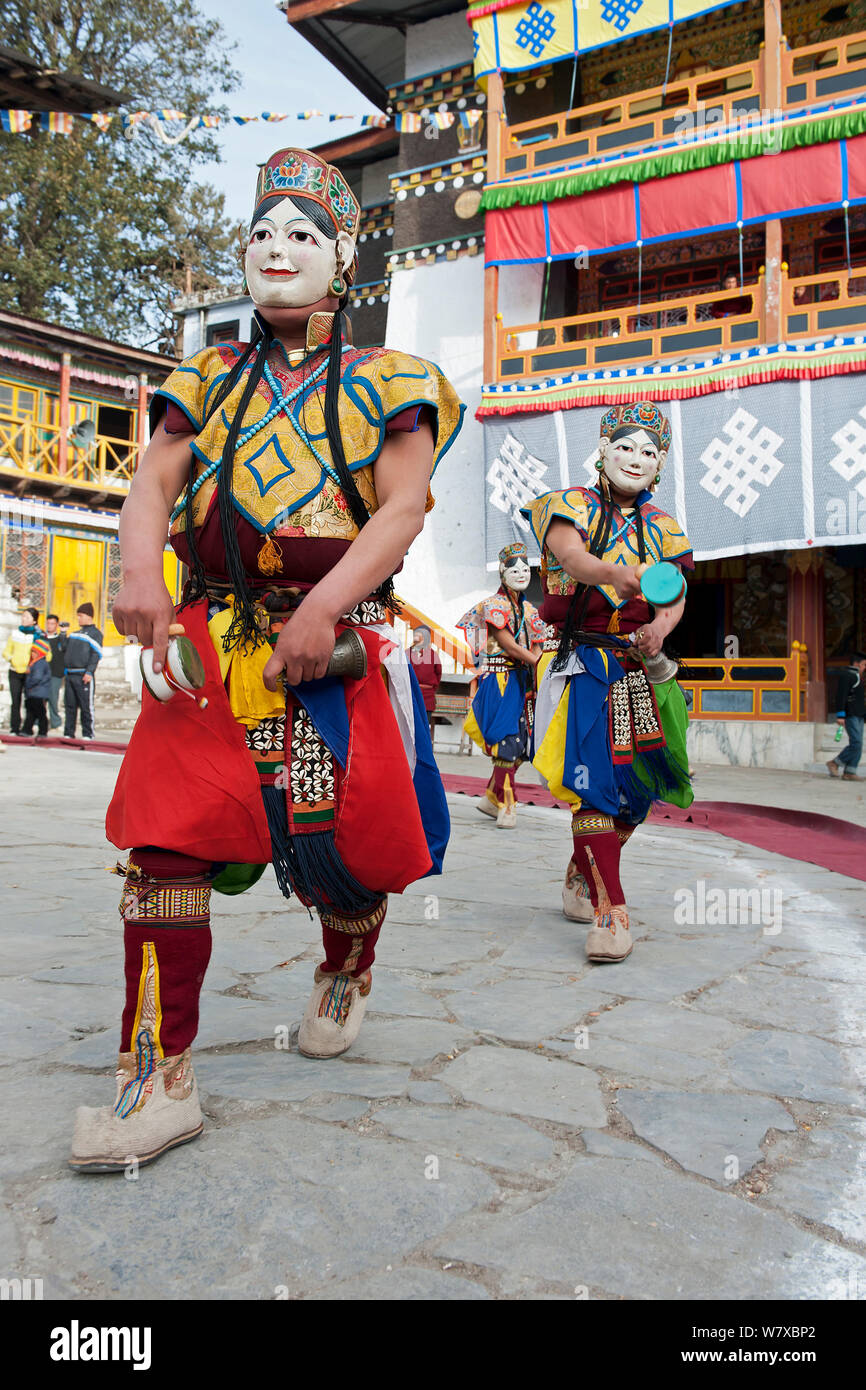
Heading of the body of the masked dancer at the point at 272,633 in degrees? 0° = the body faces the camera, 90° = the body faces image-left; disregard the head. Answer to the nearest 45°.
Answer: approximately 45°

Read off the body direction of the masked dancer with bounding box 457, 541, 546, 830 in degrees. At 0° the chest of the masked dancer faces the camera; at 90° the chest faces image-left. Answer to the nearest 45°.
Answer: approximately 315°

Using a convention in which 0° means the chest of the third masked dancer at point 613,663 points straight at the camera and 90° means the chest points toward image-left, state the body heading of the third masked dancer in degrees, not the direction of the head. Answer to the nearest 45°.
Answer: approximately 0°

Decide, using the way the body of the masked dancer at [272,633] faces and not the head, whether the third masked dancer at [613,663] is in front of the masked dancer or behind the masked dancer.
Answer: behind

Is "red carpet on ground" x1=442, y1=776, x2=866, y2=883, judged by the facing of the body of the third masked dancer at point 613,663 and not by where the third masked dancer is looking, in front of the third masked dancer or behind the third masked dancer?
behind

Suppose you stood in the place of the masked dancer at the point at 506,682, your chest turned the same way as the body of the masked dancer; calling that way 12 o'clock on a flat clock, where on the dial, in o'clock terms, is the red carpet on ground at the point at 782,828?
The red carpet on ground is roughly at 10 o'clock from the masked dancer.

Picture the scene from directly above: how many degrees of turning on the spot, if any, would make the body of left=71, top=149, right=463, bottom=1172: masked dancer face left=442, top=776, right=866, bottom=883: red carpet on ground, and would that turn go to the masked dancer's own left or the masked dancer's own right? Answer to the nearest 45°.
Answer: approximately 180°
